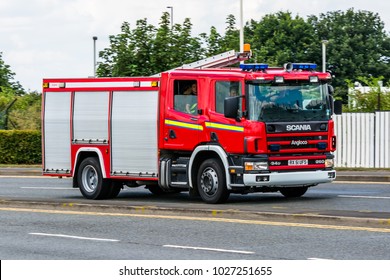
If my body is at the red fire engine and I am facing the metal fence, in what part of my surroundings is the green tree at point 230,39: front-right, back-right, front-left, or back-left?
front-left

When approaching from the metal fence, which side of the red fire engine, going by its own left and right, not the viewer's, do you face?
left

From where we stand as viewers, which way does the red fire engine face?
facing the viewer and to the right of the viewer

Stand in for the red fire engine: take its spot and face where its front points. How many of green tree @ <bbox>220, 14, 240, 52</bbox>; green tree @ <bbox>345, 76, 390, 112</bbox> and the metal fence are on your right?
0

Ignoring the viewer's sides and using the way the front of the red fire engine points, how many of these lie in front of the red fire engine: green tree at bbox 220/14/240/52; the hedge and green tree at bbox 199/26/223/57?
0

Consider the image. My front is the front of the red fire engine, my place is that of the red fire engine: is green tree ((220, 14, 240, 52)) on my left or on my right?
on my left

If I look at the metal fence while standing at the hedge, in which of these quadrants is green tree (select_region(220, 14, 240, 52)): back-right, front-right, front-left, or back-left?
front-left

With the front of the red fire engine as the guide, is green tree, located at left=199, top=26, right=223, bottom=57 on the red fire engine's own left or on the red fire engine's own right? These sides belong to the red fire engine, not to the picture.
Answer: on the red fire engine's own left
